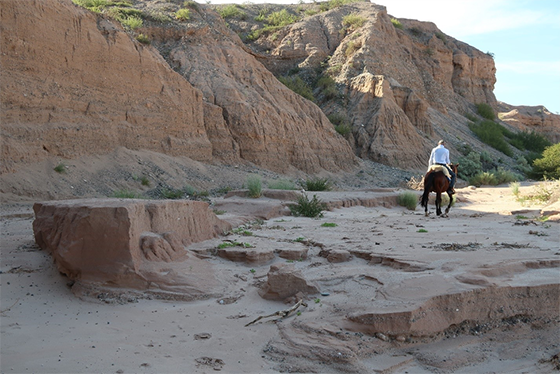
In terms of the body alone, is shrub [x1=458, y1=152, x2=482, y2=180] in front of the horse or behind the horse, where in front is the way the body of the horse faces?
in front

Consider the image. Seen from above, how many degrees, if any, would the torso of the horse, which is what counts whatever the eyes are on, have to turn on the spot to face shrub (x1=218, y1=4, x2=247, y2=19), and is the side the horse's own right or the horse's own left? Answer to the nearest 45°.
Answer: approximately 90° to the horse's own left

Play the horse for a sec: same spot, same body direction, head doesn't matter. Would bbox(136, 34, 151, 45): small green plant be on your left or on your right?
on your left

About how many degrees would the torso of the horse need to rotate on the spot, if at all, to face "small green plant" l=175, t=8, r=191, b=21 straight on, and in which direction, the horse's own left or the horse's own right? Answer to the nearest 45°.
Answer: approximately 90° to the horse's own left

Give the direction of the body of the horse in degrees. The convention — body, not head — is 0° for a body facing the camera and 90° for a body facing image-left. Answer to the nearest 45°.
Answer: approximately 225°

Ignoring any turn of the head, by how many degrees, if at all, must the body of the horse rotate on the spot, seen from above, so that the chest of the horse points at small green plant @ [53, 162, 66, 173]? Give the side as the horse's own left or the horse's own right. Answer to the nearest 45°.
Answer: approximately 135° to the horse's own left
